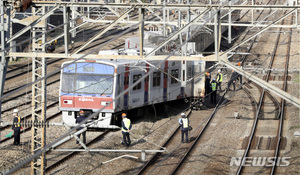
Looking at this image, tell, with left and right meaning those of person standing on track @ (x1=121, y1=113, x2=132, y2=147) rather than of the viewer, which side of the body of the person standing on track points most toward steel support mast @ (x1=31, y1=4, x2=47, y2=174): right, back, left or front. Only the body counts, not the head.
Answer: left

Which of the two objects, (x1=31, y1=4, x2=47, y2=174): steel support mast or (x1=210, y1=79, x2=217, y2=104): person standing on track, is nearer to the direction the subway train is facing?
the steel support mast

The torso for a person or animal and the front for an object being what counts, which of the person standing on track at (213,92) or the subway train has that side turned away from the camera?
the person standing on track

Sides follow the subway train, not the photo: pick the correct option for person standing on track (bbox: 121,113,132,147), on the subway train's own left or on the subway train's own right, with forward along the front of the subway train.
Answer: on the subway train's own left

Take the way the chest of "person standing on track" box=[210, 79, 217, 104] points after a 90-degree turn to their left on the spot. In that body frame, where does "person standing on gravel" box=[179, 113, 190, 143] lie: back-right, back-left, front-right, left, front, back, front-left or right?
left

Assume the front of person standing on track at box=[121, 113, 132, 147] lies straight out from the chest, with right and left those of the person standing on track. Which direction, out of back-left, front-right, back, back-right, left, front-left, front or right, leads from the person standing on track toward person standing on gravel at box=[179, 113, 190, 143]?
back-right

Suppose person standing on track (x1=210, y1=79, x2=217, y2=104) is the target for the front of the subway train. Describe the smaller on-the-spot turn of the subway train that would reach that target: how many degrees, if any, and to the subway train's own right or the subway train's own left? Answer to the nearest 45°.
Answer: approximately 180°

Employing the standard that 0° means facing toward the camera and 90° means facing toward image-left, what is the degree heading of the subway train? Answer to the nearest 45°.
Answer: approximately 45°

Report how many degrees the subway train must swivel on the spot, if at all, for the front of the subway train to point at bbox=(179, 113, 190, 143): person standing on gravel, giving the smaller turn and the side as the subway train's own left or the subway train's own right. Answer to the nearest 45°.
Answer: approximately 90° to the subway train's own left

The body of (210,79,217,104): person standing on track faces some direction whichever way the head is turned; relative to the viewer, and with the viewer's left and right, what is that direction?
facing away from the viewer

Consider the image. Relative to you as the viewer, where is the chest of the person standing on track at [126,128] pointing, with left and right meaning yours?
facing away from the viewer and to the left of the viewer
